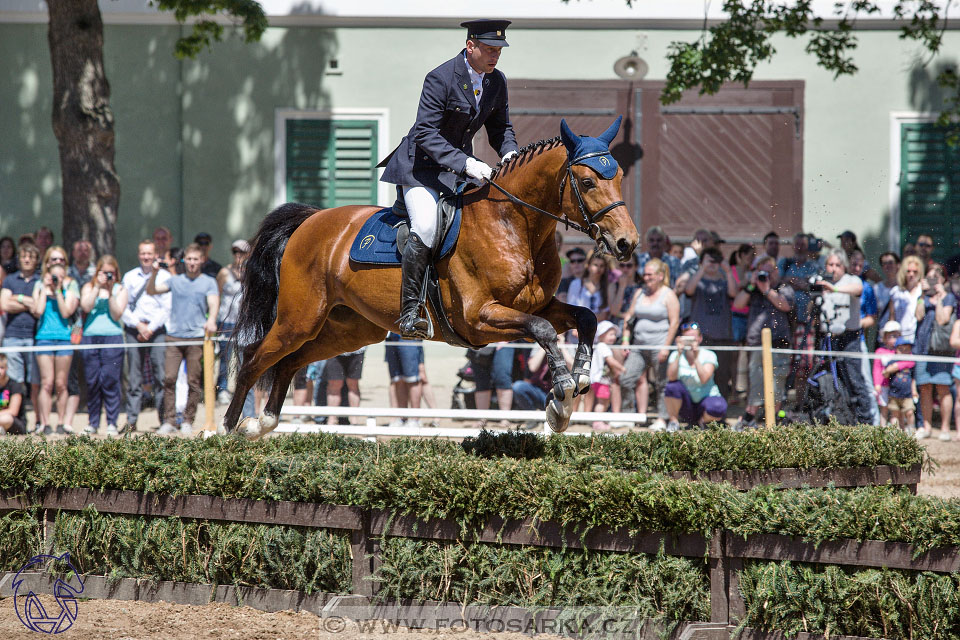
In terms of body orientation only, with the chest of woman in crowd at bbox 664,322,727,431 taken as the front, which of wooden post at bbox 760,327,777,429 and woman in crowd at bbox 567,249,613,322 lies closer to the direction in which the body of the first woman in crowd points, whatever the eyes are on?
the wooden post

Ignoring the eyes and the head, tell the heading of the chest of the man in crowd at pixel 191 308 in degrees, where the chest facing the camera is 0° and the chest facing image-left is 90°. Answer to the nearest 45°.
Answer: approximately 0°

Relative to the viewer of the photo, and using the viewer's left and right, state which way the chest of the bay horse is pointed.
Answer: facing the viewer and to the right of the viewer

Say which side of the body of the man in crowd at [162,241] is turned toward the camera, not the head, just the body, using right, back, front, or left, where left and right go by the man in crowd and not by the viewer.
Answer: front

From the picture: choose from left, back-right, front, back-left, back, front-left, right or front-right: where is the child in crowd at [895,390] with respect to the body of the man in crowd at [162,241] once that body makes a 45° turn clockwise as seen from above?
left

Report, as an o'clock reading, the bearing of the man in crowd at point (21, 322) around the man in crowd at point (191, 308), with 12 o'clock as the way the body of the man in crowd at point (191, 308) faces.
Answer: the man in crowd at point (21, 322) is roughly at 3 o'clock from the man in crowd at point (191, 308).

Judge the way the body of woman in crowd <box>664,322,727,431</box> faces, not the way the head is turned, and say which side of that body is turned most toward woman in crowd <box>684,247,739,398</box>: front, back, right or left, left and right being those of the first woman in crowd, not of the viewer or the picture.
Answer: back

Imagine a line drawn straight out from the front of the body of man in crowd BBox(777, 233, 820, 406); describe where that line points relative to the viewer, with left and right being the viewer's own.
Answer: facing the viewer

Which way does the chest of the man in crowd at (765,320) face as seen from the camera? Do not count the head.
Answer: toward the camera

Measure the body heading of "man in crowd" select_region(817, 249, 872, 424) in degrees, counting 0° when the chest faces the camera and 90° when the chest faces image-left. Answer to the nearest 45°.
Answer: approximately 45°
